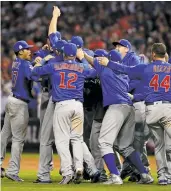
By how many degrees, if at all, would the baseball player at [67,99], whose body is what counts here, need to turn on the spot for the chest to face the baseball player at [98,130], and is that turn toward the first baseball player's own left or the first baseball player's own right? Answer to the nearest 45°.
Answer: approximately 45° to the first baseball player's own right

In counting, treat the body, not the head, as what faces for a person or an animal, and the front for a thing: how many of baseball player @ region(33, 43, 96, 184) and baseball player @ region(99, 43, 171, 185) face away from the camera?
2

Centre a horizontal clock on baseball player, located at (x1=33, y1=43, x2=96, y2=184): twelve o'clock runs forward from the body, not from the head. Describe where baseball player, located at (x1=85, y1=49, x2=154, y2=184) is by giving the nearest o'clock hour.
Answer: baseball player, located at (x1=85, y1=49, x2=154, y2=184) is roughly at 3 o'clock from baseball player, located at (x1=33, y1=43, x2=96, y2=184).

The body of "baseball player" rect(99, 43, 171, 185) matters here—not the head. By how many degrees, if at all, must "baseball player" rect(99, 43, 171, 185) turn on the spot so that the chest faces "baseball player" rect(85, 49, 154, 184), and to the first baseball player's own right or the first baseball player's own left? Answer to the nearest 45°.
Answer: approximately 90° to the first baseball player's own left

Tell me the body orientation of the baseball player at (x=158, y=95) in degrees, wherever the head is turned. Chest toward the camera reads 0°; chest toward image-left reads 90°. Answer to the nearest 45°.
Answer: approximately 180°

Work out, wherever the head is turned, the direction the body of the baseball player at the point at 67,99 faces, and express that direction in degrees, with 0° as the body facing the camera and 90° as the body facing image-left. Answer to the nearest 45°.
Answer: approximately 180°

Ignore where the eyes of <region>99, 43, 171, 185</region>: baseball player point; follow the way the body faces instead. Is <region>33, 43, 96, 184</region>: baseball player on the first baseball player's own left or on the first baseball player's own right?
on the first baseball player's own left
